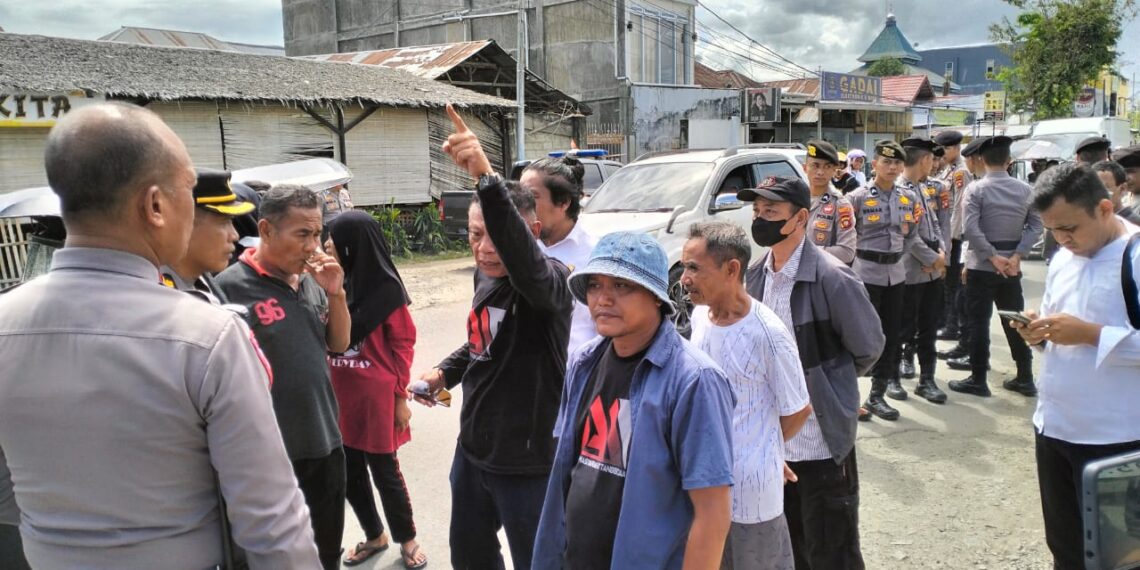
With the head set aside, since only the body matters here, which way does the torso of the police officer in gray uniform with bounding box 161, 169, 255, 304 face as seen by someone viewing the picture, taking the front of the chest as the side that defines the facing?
to the viewer's right

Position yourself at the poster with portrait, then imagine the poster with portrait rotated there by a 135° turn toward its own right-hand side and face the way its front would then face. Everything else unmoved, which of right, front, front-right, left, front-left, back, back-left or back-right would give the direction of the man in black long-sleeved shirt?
back-left

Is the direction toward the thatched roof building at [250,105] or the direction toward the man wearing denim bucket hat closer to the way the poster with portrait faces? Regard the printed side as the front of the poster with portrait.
the man wearing denim bucket hat

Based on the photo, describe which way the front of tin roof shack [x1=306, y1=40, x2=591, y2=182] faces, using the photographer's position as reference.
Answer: facing the viewer and to the right of the viewer

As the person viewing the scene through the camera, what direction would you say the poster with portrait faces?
facing the viewer

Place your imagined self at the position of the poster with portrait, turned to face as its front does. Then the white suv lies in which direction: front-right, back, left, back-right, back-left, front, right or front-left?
front

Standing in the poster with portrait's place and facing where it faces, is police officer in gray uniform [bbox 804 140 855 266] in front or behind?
in front

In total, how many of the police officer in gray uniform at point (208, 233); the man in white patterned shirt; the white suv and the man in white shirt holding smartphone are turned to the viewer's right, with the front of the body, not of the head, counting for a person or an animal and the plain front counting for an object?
1

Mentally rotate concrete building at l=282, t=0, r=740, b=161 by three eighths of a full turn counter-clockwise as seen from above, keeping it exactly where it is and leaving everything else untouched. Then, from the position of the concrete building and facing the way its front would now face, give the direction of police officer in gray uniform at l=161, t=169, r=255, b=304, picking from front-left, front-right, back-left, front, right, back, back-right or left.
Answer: back
